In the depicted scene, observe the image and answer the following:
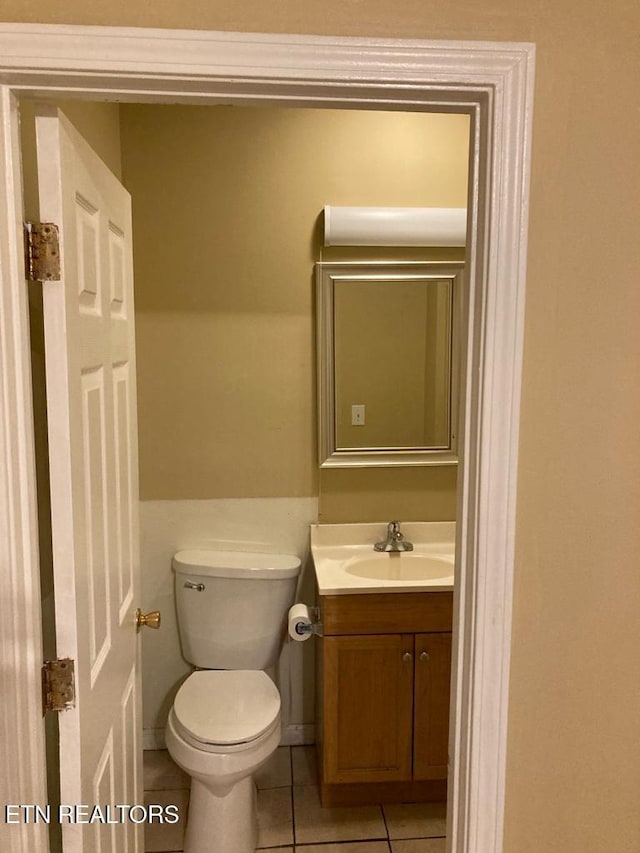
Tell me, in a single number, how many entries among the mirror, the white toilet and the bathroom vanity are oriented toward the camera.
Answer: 3

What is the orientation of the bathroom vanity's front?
toward the camera

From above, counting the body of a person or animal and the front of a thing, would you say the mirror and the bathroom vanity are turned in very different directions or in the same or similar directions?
same or similar directions

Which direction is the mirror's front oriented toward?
toward the camera

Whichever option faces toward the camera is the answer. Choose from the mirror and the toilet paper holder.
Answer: the mirror

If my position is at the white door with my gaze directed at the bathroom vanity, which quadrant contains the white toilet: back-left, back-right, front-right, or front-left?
front-left

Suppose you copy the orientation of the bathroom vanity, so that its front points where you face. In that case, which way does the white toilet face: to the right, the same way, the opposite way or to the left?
the same way

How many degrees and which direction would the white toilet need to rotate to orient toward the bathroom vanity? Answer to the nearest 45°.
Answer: approximately 90° to its left

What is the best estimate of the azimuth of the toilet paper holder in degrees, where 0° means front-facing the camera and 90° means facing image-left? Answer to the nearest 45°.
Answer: approximately 90°

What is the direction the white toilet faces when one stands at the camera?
facing the viewer

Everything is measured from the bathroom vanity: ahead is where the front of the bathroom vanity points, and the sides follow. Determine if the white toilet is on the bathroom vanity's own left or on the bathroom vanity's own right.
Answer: on the bathroom vanity's own right
